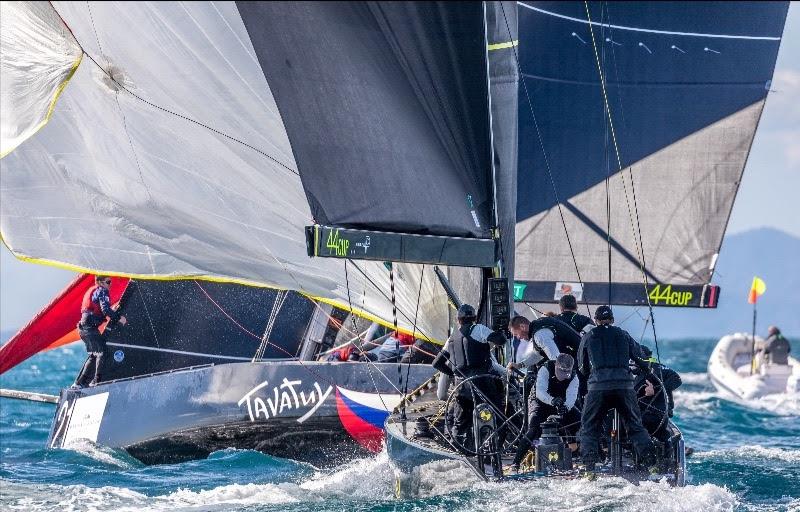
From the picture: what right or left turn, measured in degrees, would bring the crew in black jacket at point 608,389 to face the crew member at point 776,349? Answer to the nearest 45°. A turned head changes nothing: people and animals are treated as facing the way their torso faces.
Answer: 0° — they already face them

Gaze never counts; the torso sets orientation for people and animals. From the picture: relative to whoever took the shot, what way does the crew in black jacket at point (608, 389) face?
facing away from the viewer

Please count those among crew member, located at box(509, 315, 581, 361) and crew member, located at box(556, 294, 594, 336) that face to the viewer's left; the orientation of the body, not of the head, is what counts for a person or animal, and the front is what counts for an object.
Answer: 1

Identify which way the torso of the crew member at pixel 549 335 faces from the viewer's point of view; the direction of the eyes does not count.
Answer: to the viewer's left
